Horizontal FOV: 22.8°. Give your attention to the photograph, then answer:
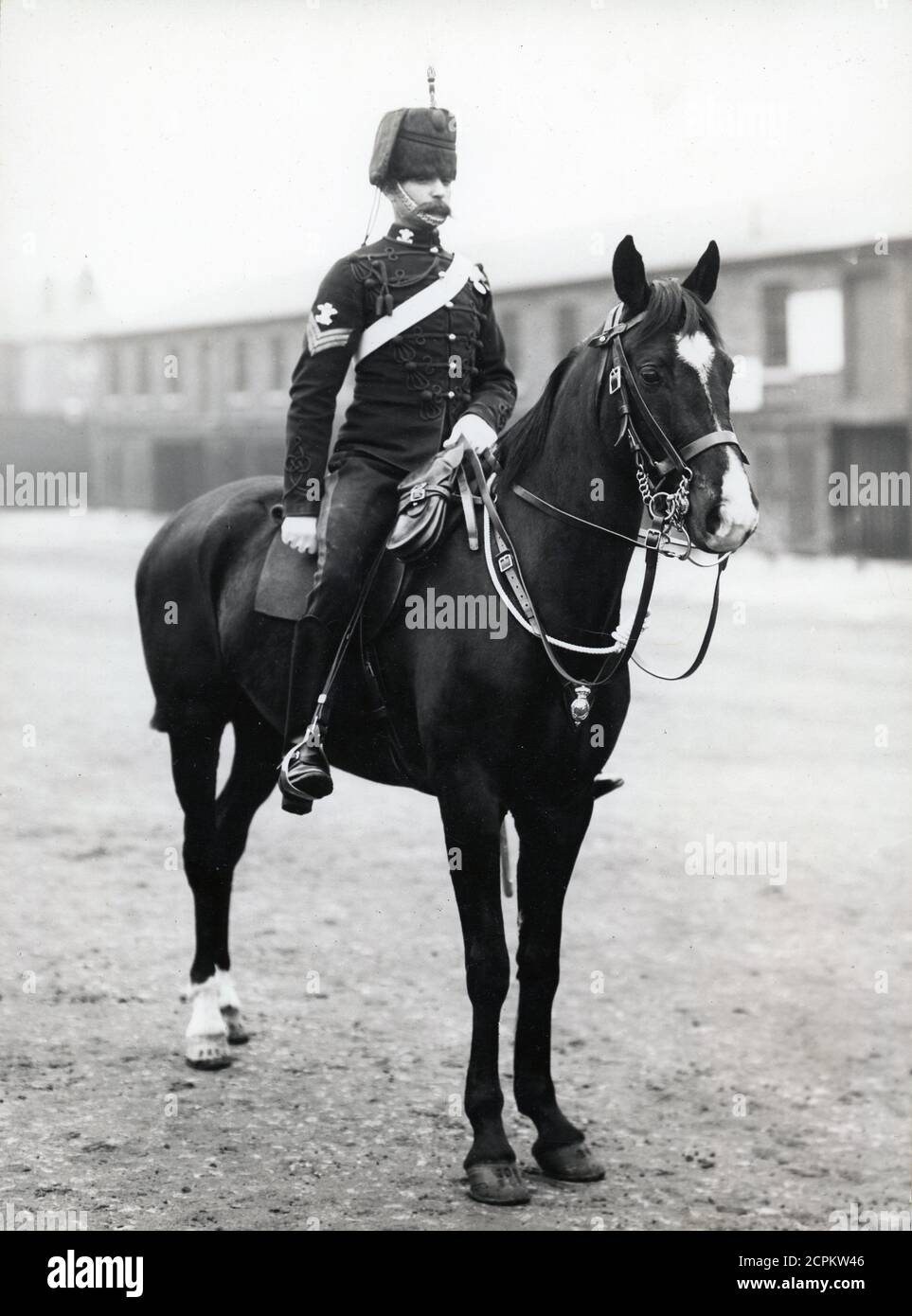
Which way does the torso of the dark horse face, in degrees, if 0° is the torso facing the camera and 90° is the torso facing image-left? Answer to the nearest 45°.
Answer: approximately 315°

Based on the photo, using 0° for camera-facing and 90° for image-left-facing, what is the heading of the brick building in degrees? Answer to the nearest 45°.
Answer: approximately 45°

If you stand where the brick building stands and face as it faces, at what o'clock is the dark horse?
The dark horse is roughly at 11 o'clock from the brick building.

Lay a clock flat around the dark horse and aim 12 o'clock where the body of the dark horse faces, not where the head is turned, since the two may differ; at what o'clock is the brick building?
The brick building is roughly at 8 o'clock from the dark horse.

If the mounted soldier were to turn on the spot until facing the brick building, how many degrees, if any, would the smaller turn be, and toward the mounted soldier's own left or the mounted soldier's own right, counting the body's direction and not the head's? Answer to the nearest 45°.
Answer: approximately 135° to the mounted soldier's own left

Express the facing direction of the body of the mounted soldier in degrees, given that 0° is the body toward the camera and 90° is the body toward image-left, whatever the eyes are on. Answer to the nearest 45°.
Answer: approximately 315°
